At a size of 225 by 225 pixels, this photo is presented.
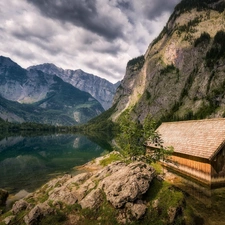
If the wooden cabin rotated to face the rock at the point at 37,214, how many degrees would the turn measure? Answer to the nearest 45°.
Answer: approximately 90° to its right
